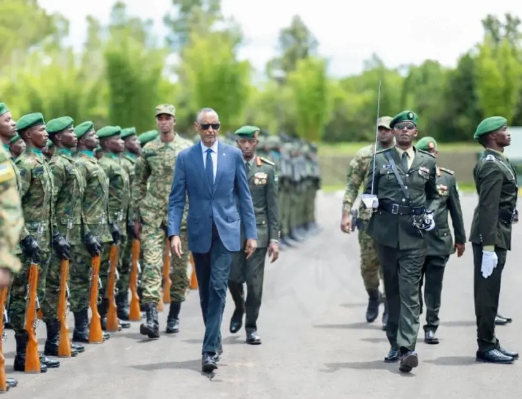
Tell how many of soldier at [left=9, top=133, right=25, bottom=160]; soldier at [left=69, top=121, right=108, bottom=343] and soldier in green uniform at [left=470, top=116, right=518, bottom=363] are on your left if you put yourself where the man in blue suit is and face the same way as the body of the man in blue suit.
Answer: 1

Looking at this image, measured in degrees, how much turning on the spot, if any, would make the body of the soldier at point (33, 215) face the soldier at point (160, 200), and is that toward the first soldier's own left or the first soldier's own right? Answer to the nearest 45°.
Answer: approximately 45° to the first soldier's own left

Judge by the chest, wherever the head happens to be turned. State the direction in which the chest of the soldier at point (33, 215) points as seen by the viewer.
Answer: to the viewer's right

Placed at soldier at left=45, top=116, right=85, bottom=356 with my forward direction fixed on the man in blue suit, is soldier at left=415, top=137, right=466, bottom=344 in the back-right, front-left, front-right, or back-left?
front-left

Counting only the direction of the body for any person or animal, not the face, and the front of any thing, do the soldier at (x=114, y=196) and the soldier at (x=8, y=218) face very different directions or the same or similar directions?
same or similar directions

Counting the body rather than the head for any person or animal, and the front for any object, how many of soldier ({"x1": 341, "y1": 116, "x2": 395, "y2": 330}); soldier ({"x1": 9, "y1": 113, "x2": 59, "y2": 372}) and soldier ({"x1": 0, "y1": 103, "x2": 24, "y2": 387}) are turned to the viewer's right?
2

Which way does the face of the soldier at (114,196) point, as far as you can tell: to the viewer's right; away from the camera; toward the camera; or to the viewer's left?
to the viewer's right

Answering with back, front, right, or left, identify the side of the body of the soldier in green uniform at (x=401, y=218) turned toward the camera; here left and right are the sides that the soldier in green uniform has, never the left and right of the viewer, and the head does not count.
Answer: front

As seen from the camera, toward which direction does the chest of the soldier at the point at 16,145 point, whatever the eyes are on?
to the viewer's right

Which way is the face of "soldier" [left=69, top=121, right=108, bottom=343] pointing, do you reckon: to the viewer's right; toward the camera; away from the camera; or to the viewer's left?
to the viewer's right

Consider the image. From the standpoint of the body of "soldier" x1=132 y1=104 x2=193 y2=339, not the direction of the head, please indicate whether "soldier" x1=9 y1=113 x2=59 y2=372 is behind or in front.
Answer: in front

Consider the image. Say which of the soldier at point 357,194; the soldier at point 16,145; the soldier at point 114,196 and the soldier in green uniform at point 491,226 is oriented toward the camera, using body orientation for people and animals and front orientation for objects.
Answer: the soldier at point 357,194

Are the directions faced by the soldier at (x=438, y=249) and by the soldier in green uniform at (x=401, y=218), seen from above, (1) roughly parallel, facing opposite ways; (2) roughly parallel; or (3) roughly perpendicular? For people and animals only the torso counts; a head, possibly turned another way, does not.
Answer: roughly parallel

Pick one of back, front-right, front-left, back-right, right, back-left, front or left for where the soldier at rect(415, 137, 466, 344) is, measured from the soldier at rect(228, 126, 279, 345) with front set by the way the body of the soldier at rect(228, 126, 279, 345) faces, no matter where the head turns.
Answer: left
